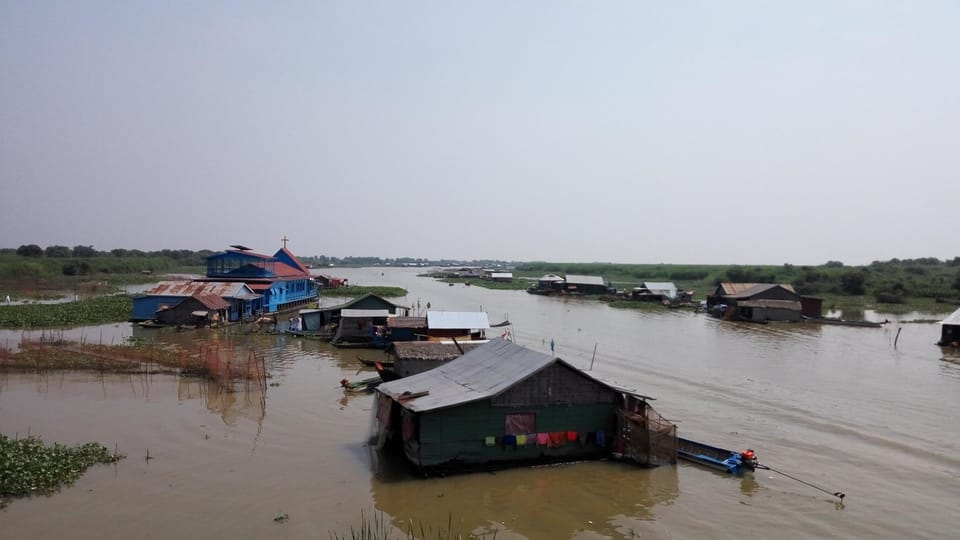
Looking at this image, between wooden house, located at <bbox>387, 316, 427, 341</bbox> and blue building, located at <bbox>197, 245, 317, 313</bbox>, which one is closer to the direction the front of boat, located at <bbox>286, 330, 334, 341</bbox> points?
the blue building

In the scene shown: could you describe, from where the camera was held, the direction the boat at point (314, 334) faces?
facing to the left of the viewer

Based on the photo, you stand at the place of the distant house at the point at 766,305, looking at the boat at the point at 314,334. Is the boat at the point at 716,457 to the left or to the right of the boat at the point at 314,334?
left

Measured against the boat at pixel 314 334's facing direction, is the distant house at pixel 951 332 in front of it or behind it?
behind
